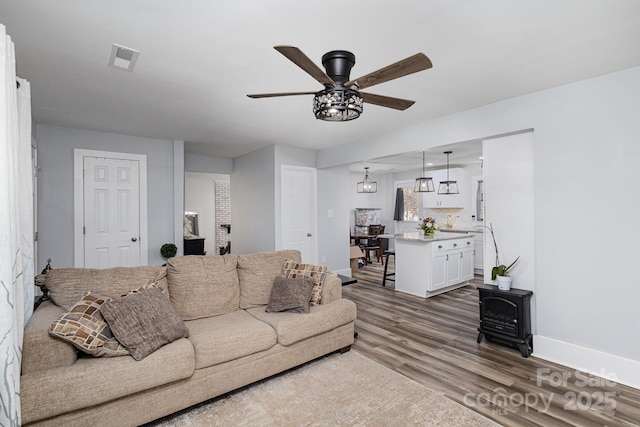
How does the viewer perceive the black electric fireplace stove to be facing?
facing the viewer and to the left of the viewer

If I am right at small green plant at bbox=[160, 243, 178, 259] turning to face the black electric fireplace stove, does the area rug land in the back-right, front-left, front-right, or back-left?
front-right

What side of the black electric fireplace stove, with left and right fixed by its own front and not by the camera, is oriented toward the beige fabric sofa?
front

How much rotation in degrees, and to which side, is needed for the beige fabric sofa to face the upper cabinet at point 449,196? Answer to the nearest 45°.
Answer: approximately 90° to its left

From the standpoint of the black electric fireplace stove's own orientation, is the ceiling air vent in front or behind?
in front

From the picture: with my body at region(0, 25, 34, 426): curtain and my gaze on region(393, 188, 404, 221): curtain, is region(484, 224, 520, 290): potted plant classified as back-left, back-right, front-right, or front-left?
front-right

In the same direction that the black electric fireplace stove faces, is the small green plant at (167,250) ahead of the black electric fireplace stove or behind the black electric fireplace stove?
ahead

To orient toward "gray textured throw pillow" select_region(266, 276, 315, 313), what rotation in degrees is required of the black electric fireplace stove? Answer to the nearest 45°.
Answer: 0° — it already faces it

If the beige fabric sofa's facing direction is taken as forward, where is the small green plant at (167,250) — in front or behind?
behind

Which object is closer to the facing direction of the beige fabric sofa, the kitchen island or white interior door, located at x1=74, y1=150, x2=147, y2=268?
the kitchen island

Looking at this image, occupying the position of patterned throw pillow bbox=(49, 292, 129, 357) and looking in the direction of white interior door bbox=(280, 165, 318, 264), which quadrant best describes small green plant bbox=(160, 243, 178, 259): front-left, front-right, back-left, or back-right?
front-left

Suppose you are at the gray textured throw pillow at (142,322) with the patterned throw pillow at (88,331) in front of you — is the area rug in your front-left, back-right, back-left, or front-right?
back-left

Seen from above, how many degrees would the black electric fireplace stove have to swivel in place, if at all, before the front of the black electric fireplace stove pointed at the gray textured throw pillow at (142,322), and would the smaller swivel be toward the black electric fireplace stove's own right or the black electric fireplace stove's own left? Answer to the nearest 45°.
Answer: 0° — it already faces it

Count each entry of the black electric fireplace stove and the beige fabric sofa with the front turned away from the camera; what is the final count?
0

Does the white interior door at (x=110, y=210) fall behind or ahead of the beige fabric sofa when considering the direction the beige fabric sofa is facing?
behind

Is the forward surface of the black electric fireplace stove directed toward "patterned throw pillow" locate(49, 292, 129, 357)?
yes

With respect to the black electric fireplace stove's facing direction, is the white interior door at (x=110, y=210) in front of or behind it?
in front
